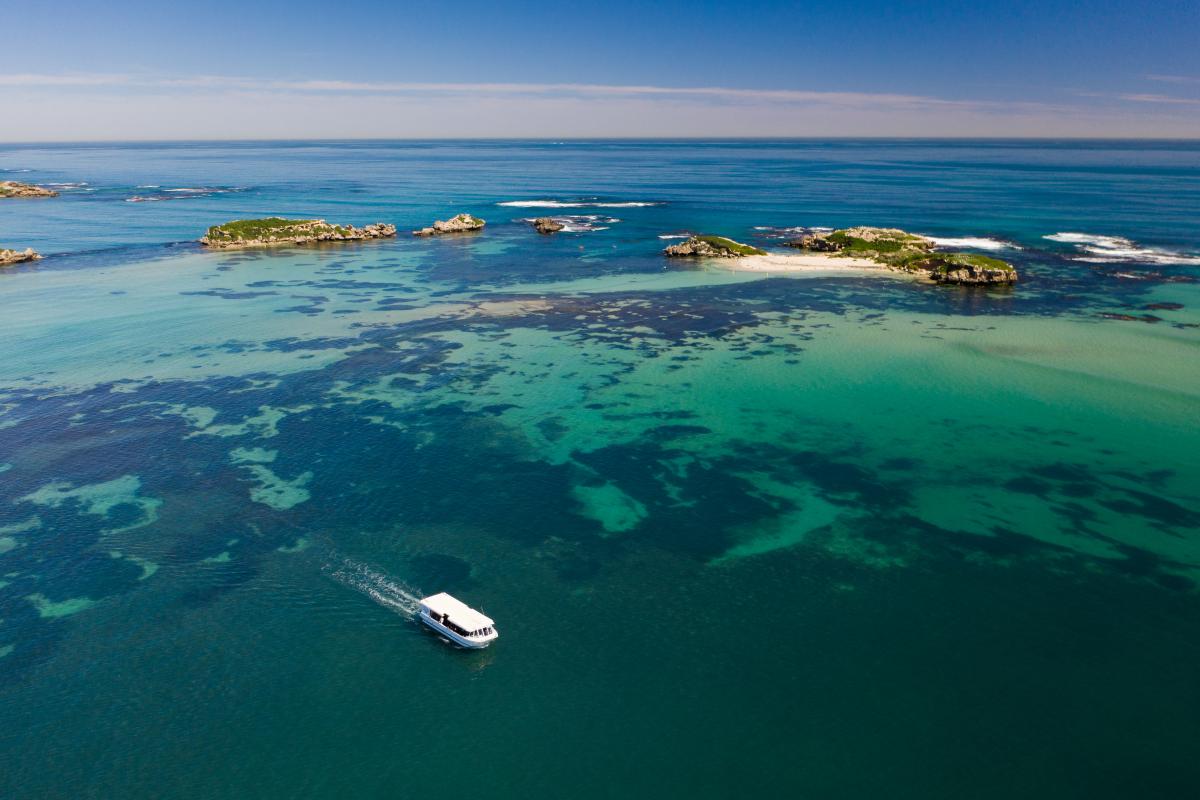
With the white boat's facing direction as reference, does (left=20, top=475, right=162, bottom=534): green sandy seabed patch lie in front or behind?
behind

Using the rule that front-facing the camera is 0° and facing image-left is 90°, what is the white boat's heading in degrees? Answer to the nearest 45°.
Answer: approximately 315°

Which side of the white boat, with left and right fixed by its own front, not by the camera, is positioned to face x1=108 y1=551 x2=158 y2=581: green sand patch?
back

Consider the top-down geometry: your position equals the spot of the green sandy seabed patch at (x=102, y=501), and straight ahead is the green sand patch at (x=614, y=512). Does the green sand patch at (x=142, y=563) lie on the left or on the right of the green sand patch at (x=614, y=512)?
right

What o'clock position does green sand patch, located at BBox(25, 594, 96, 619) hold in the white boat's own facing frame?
The green sand patch is roughly at 5 o'clock from the white boat.
